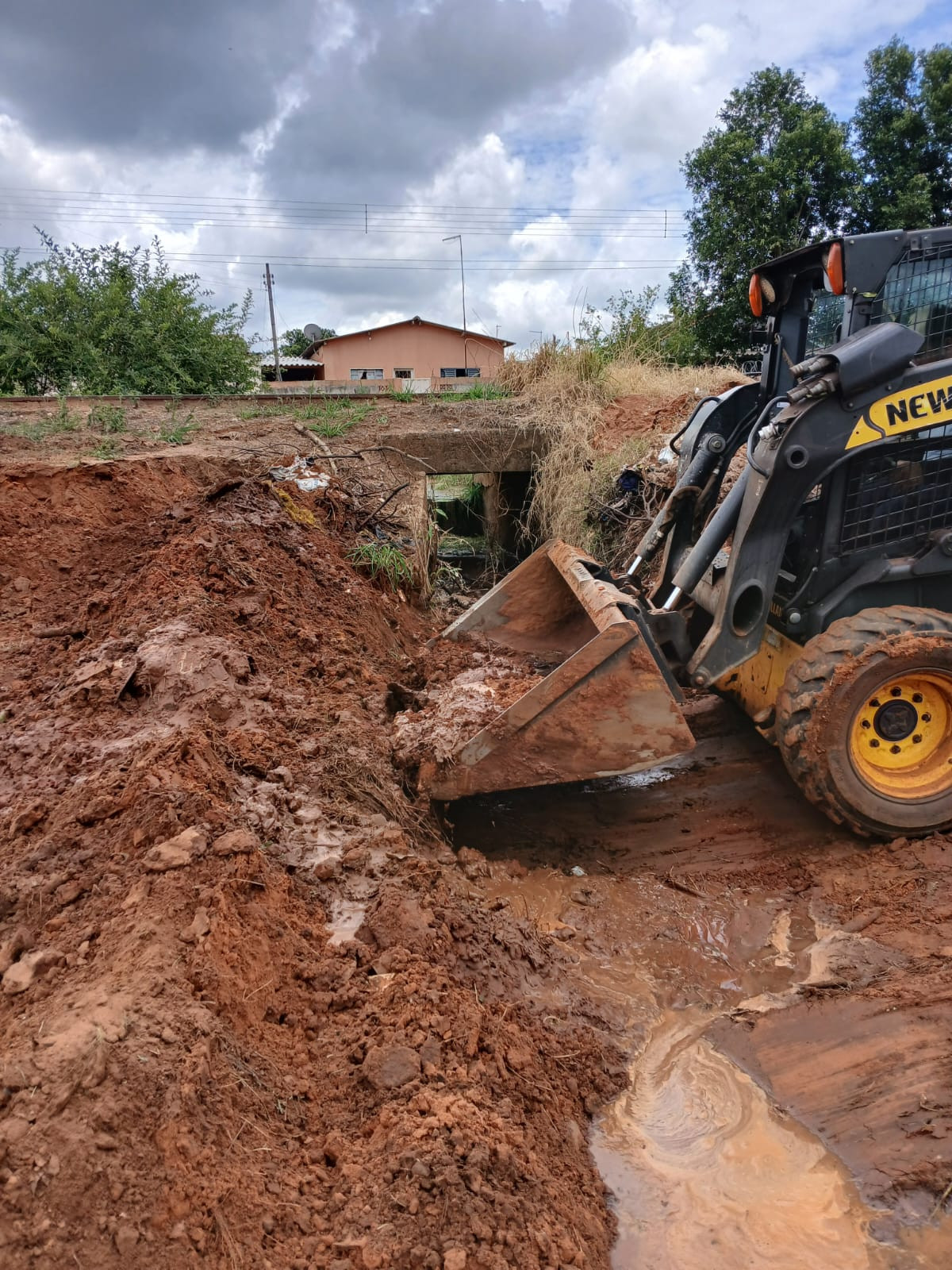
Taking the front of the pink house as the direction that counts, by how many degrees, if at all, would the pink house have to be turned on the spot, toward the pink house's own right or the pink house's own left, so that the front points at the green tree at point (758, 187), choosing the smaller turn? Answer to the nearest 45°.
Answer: approximately 45° to the pink house's own left

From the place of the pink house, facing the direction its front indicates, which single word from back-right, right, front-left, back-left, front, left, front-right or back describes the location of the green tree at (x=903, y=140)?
front-left

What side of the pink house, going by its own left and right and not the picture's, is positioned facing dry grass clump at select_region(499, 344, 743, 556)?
front

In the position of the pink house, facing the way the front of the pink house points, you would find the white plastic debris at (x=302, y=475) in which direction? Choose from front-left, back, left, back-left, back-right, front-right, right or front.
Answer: front

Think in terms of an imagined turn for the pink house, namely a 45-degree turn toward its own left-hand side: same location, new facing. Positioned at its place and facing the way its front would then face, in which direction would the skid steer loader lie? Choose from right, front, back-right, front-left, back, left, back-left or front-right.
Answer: front-right

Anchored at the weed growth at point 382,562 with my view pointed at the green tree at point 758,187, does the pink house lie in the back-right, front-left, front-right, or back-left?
front-left

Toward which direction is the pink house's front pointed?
toward the camera

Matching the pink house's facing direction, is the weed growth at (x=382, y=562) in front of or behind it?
in front

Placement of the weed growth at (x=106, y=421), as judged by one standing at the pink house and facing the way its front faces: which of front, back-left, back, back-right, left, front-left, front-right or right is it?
front
